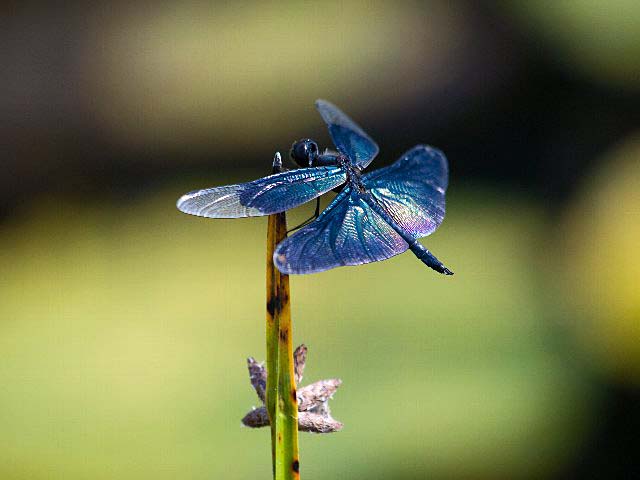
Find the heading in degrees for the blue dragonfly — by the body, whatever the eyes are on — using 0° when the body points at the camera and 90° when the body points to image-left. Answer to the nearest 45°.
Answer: approximately 135°
